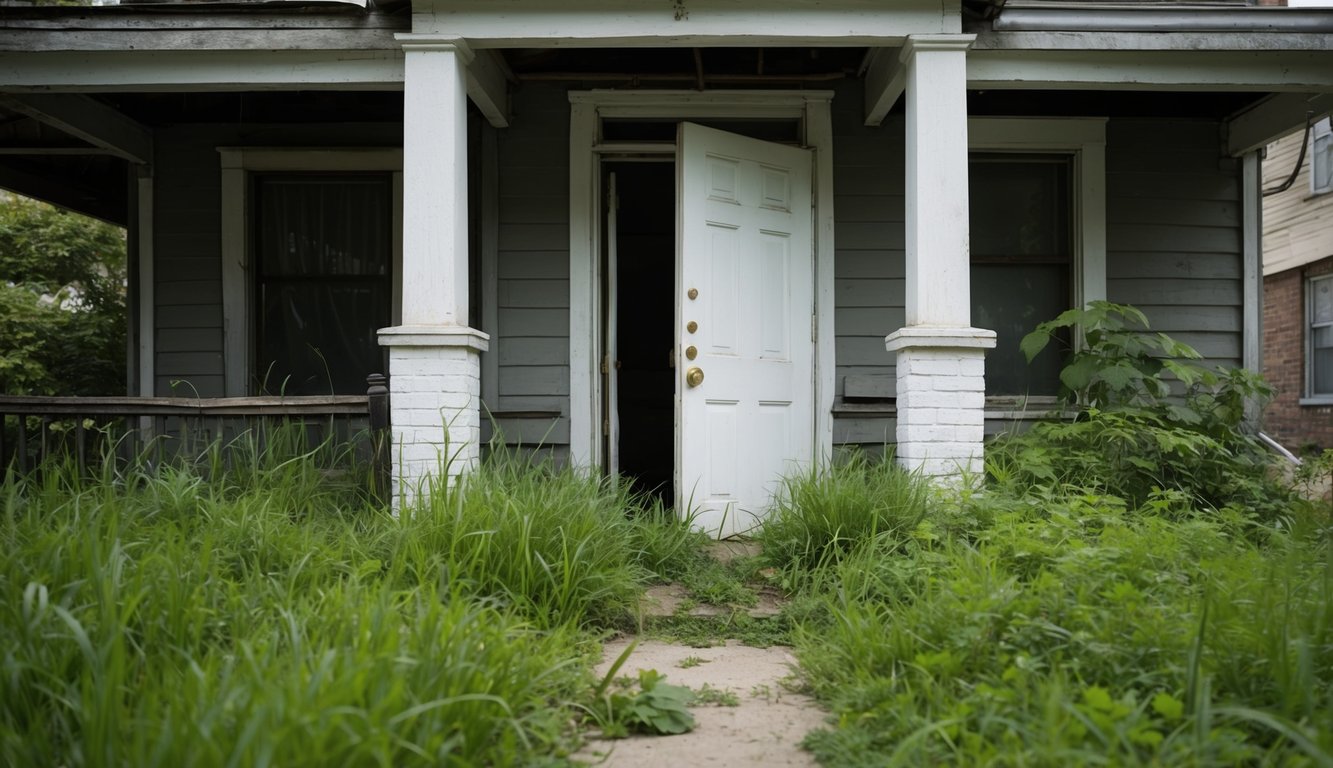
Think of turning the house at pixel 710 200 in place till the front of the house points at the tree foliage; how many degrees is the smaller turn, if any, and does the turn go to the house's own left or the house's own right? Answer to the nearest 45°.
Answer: approximately 135° to the house's own right

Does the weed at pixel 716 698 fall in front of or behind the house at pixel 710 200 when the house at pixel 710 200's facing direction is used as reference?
in front

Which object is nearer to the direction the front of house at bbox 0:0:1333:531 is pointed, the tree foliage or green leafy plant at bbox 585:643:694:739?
the green leafy plant

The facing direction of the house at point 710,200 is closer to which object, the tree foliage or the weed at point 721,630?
the weed

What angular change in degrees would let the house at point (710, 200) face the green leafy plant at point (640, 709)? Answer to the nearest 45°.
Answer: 0° — it already faces it

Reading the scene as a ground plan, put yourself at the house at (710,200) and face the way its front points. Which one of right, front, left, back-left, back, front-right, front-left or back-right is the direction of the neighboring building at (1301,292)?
back-left

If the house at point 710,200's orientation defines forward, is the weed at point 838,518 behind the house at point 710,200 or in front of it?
in front

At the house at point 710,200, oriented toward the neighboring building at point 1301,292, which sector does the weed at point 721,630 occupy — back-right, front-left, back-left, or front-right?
back-right

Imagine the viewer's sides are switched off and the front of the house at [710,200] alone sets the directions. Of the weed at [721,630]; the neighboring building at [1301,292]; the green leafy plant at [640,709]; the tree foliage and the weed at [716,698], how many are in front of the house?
3

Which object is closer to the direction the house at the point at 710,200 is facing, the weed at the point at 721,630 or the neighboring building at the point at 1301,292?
the weed

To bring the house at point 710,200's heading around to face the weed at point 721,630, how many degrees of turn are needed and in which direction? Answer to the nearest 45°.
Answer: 0° — it already faces it

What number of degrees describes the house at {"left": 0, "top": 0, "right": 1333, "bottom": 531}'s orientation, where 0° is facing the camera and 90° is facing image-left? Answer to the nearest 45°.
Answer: approximately 0°
